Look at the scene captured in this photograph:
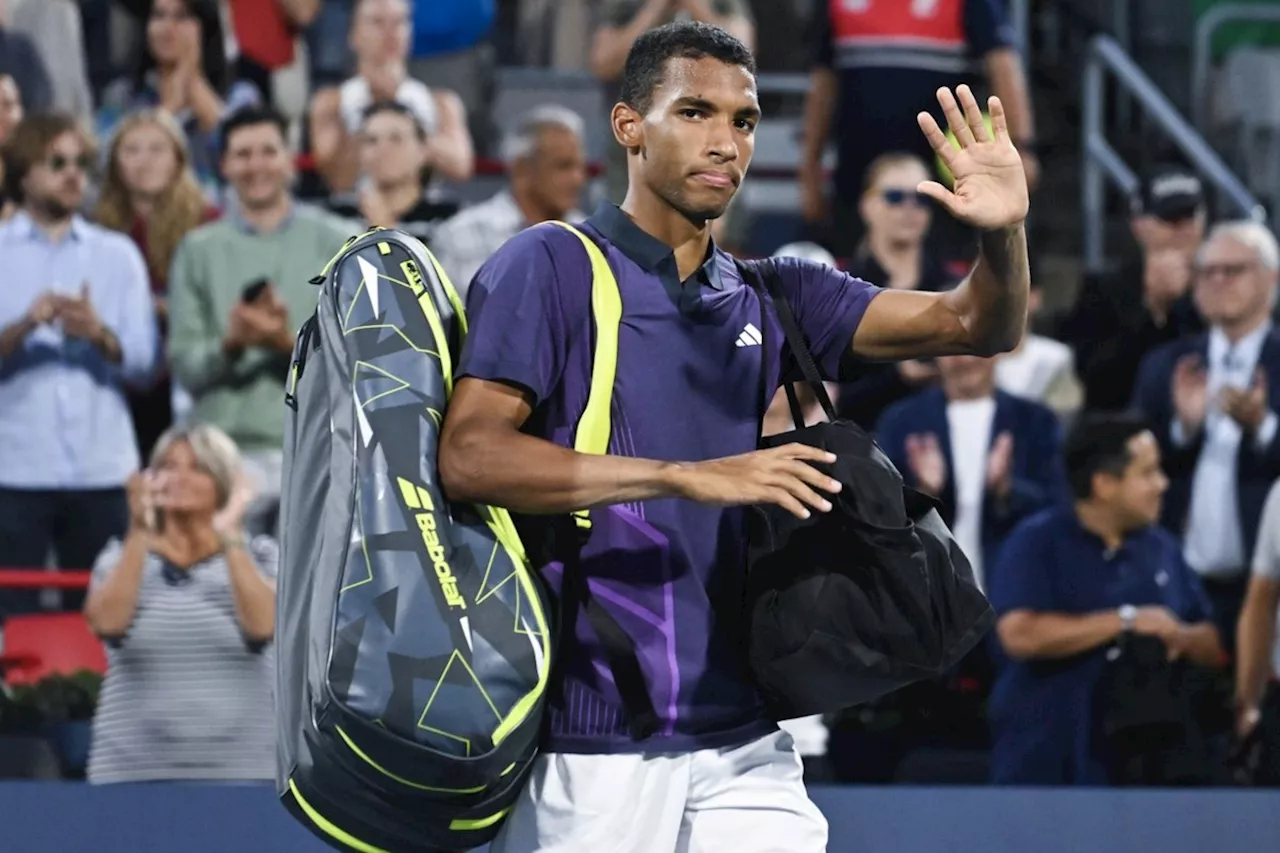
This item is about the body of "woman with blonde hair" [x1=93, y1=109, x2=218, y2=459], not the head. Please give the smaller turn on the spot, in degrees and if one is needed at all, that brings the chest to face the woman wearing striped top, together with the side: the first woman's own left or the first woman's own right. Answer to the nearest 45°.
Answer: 0° — they already face them

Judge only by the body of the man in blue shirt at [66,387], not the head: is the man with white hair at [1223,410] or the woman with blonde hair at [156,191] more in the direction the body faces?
the man with white hair

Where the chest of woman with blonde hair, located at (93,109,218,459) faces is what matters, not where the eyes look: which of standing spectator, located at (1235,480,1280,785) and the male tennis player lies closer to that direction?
the male tennis player

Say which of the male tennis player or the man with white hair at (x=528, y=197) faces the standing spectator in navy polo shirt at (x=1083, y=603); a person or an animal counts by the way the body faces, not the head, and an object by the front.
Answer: the man with white hair
